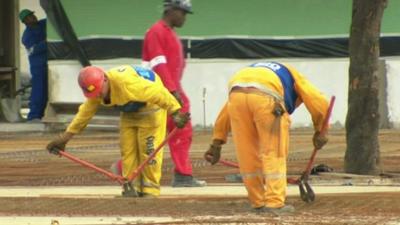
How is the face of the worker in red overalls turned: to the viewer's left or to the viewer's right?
to the viewer's right

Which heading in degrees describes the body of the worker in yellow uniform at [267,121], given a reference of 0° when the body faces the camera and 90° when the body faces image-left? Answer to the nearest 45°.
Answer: approximately 225°

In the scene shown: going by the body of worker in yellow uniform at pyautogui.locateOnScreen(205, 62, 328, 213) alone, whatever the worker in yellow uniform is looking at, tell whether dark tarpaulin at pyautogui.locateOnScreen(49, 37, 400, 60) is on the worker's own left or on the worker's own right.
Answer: on the worker's own left

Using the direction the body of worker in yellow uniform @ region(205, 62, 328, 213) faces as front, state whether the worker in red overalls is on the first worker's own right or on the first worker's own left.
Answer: on the first worker's own left

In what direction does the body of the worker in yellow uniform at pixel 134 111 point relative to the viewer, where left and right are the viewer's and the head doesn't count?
facing the viewer and to the left of the viewer
